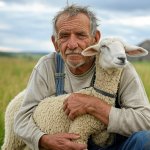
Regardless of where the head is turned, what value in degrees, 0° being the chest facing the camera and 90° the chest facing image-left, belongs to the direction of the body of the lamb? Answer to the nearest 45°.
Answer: approximately 270°
